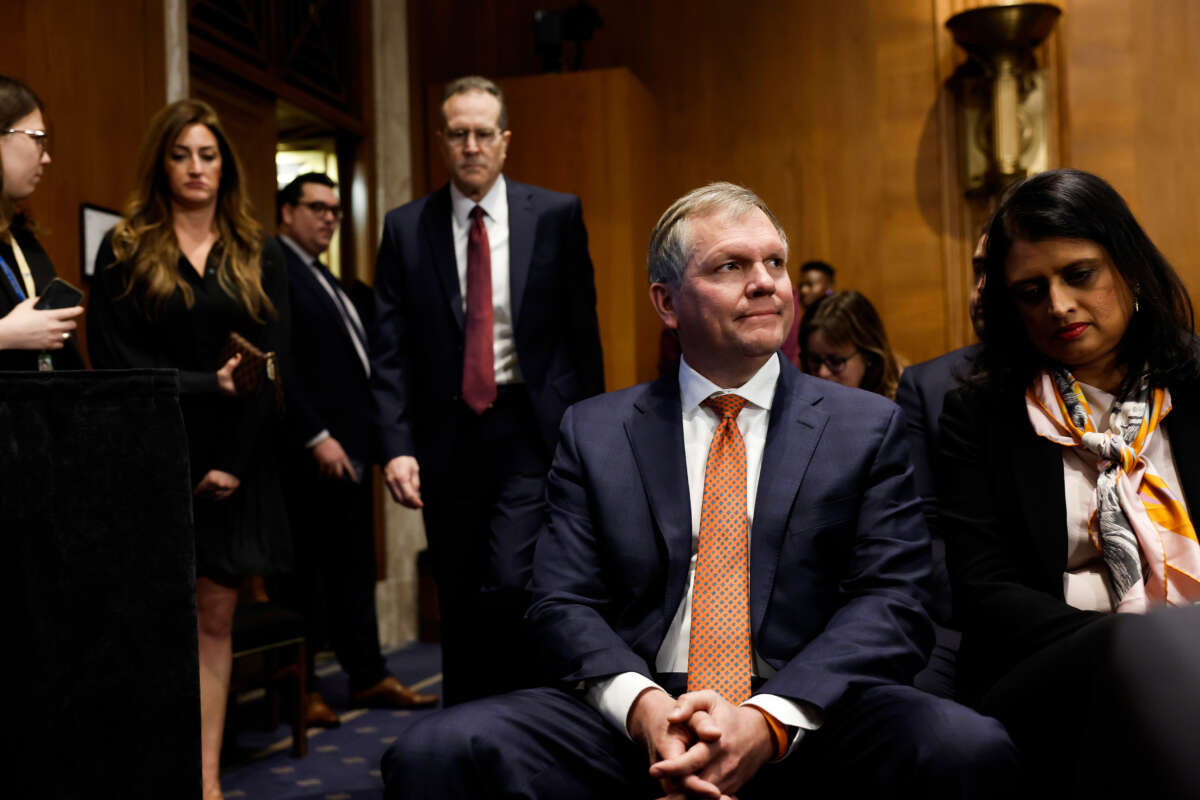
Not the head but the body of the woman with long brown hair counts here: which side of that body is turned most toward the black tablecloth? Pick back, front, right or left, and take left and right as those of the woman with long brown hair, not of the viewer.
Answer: front

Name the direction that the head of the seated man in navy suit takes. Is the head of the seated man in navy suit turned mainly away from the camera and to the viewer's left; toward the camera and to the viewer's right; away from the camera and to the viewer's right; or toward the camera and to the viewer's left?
toward the camera and to the viewer's right

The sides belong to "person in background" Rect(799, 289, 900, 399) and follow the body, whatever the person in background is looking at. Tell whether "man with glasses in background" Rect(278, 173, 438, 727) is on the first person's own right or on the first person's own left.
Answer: on the first person's own right

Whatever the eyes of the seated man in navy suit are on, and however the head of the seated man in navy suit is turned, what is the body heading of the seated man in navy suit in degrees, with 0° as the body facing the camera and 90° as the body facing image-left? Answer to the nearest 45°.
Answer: approximately 0°

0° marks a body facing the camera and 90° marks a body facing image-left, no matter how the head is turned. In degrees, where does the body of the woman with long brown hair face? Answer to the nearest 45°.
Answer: approximately 0°

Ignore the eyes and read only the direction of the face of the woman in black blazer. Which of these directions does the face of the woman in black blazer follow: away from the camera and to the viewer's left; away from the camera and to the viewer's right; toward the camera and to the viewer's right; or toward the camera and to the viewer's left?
toward the camera and to the viewer's left

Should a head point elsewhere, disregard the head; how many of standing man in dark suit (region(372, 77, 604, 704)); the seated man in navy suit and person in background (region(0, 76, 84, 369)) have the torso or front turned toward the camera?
2

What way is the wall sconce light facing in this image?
toward the camera

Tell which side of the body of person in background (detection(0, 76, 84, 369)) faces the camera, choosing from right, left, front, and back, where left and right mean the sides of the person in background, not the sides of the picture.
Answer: right

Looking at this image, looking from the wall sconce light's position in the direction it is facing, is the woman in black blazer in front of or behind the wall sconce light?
in front

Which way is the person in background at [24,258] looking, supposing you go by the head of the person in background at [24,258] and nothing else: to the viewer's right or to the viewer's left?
to the viewer's right

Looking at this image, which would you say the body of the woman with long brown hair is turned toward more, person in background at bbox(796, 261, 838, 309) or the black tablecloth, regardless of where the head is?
the black tablecloth

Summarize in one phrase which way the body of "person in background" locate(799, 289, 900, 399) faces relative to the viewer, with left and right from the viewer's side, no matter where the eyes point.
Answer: facing the viewer and to the left of the viewer
